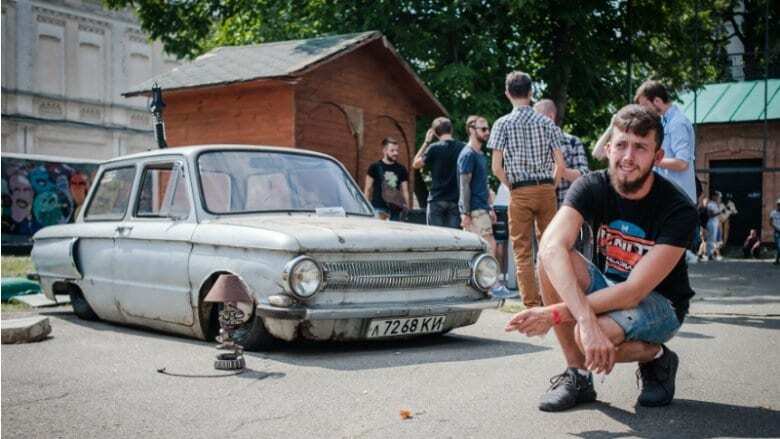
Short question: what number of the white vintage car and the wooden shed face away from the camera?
0

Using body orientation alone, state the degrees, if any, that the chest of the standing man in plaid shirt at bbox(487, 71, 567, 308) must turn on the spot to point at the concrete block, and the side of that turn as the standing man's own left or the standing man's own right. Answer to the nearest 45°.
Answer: approximately 135° to the standing man's own left

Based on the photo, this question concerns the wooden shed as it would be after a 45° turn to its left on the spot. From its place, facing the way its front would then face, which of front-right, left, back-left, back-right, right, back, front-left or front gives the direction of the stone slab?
back-right

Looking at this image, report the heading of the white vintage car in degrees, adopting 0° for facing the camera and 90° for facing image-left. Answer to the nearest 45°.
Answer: approximately 315°

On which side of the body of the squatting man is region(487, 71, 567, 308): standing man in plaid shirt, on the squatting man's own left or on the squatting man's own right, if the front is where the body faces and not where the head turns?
on the squatting man's own right

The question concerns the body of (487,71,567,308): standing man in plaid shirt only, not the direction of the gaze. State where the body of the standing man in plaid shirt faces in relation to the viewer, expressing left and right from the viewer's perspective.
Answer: facing away from the viewer

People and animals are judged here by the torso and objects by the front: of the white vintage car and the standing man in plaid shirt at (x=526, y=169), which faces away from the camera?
the standing man in plaid shirt

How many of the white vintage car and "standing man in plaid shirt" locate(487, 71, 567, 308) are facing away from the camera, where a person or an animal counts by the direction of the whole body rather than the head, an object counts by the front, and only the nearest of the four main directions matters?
1

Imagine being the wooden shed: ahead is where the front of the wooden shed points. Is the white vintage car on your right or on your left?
on your right

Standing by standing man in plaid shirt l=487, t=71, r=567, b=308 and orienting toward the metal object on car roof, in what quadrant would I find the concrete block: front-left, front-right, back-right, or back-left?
front-left

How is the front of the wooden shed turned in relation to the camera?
facing the viewer and to the right of the viewer

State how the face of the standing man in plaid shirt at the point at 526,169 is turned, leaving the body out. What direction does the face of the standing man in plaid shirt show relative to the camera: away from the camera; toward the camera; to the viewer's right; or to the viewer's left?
away from the camera

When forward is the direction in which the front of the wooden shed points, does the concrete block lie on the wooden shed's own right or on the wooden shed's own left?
on the wooden shed's own right

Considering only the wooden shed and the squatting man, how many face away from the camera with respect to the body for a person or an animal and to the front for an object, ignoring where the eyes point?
0

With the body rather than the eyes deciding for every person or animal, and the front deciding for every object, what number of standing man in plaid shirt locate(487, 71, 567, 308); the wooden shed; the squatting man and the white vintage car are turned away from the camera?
1

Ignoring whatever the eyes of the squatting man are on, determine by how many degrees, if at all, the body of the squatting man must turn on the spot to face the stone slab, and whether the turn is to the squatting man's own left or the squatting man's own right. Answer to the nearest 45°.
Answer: approximately 90° to the squatting man's own right
